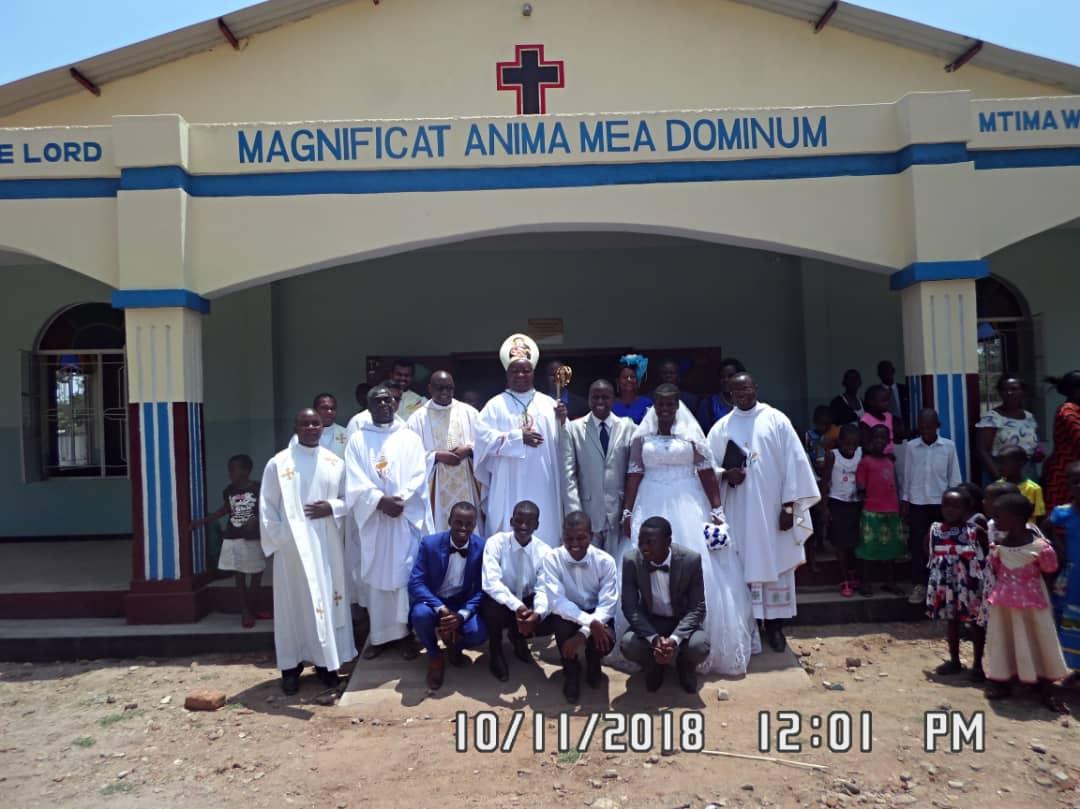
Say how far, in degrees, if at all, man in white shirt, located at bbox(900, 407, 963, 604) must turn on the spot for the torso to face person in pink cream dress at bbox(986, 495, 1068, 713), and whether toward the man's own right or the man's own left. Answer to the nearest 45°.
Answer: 0° — they already face them

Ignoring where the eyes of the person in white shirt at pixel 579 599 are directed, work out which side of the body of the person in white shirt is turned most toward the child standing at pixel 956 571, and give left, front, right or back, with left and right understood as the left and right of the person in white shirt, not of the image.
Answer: left

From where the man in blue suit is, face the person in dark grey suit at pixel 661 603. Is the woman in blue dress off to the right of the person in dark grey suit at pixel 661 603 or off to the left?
left

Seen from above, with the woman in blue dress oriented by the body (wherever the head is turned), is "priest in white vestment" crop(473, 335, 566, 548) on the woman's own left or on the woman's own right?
on the woman's own right

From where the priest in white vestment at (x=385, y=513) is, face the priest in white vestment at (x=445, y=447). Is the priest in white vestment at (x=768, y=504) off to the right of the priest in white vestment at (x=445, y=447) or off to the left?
right

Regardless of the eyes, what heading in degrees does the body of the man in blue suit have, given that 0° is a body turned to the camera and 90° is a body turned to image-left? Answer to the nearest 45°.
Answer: approximately 0°

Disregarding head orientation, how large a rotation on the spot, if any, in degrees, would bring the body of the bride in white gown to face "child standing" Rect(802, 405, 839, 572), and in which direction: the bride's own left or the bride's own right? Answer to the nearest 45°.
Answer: approximately 135° to the bride's own left

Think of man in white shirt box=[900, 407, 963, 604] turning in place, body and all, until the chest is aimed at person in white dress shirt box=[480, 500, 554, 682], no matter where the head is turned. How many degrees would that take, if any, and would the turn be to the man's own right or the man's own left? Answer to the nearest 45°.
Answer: approximately 45° to the man's own right

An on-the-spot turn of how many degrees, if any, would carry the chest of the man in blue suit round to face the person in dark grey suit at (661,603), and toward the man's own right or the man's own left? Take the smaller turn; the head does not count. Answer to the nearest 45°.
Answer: approximately 90° to the man's own left

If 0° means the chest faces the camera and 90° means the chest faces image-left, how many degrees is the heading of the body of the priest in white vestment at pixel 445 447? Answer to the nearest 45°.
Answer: approximately 0°
